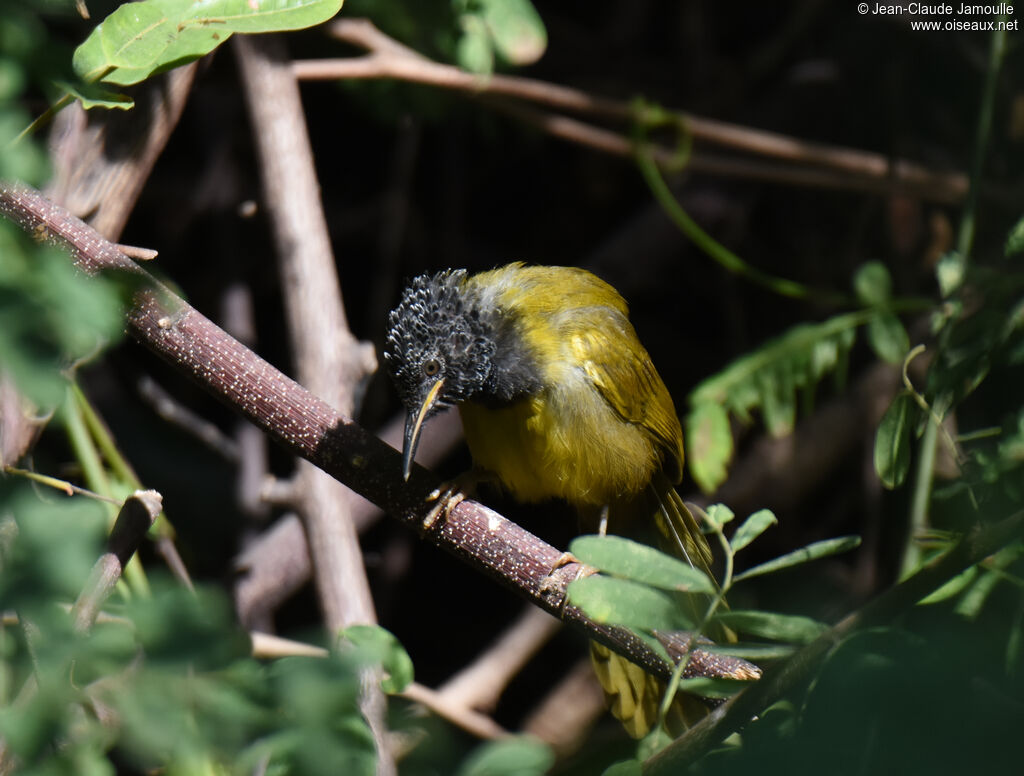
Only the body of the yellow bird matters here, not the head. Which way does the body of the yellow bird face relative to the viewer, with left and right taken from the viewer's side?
facing the viewer and to the left of the viewer

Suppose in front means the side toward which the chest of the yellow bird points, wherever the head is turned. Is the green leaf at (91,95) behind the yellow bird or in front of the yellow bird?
in front

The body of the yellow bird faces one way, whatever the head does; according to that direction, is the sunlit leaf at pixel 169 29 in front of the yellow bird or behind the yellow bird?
in front

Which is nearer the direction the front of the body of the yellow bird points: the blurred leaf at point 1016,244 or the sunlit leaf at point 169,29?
the sunlit leaf

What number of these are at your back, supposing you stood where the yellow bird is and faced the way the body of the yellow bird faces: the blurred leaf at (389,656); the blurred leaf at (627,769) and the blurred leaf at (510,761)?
0

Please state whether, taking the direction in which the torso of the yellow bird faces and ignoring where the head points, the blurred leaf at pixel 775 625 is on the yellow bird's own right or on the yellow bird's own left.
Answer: on the yellow bird's own left

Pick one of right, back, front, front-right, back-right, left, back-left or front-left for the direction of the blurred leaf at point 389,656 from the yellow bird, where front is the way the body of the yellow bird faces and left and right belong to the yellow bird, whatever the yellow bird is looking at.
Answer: front-left

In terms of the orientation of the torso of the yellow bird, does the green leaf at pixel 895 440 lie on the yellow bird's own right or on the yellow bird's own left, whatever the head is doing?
on the yellow bird's own left

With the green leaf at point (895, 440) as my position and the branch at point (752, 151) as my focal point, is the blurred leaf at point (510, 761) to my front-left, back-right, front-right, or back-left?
back-left
